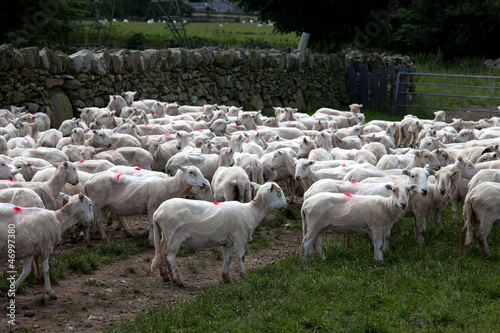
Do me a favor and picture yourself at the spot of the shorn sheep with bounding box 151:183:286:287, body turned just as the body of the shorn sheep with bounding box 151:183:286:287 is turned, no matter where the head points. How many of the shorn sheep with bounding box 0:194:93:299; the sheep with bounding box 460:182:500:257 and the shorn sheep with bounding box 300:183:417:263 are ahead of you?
2

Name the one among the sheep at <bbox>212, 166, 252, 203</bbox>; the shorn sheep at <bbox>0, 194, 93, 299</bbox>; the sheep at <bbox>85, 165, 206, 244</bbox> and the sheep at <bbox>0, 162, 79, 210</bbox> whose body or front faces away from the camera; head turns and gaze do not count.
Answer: the sheep at <bbox>212, 166, 252, 203</bbox>

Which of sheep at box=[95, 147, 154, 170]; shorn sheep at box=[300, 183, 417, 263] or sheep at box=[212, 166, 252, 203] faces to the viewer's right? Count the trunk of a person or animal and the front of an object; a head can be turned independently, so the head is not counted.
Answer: the shorn sheep

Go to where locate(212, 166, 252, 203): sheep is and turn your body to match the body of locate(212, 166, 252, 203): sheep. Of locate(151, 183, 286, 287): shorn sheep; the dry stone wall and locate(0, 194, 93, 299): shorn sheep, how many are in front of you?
1

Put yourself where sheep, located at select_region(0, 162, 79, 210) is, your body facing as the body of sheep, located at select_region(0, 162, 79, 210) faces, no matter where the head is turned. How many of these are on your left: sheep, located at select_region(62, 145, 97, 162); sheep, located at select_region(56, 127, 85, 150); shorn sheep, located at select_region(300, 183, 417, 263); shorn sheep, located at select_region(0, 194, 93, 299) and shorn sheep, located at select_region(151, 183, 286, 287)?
2

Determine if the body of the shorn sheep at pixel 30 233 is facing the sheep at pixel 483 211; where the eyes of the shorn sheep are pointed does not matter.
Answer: yes

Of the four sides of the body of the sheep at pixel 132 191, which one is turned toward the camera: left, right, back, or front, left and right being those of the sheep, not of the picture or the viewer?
right

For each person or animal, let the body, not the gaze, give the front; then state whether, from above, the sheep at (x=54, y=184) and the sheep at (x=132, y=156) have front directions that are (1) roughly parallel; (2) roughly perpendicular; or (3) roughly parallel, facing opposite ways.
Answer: roughly parallel, facing opposite ways

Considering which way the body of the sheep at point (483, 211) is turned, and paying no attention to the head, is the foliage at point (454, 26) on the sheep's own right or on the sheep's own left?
on the sheep's own left

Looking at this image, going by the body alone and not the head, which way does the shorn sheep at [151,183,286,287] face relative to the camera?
to the viewer's right

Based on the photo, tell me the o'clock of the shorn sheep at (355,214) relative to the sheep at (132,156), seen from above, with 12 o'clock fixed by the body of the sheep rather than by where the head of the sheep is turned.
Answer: The shorn sheep is roughly at 8 o'clock from the sheep.

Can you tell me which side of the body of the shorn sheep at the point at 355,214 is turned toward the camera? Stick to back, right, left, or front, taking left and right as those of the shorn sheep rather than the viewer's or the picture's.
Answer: right

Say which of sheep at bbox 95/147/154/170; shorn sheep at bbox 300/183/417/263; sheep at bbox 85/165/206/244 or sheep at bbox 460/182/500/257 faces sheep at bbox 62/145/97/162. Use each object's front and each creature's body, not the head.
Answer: sheep at bbox 95/147/154/170

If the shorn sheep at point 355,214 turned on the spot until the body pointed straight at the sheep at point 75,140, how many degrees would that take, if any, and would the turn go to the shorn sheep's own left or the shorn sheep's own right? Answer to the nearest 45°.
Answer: approximately 135° to the shorn sheep's own left

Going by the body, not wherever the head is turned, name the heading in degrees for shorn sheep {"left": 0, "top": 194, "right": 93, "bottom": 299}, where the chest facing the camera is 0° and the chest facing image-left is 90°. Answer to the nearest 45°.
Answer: approximately 270°

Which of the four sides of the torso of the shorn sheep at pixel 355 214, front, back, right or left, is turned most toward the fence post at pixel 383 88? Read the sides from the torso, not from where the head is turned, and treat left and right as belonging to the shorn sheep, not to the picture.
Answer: left

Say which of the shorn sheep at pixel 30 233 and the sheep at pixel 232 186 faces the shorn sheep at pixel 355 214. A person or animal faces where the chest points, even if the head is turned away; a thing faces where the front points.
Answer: the shorn sheep at pixel 30 233
